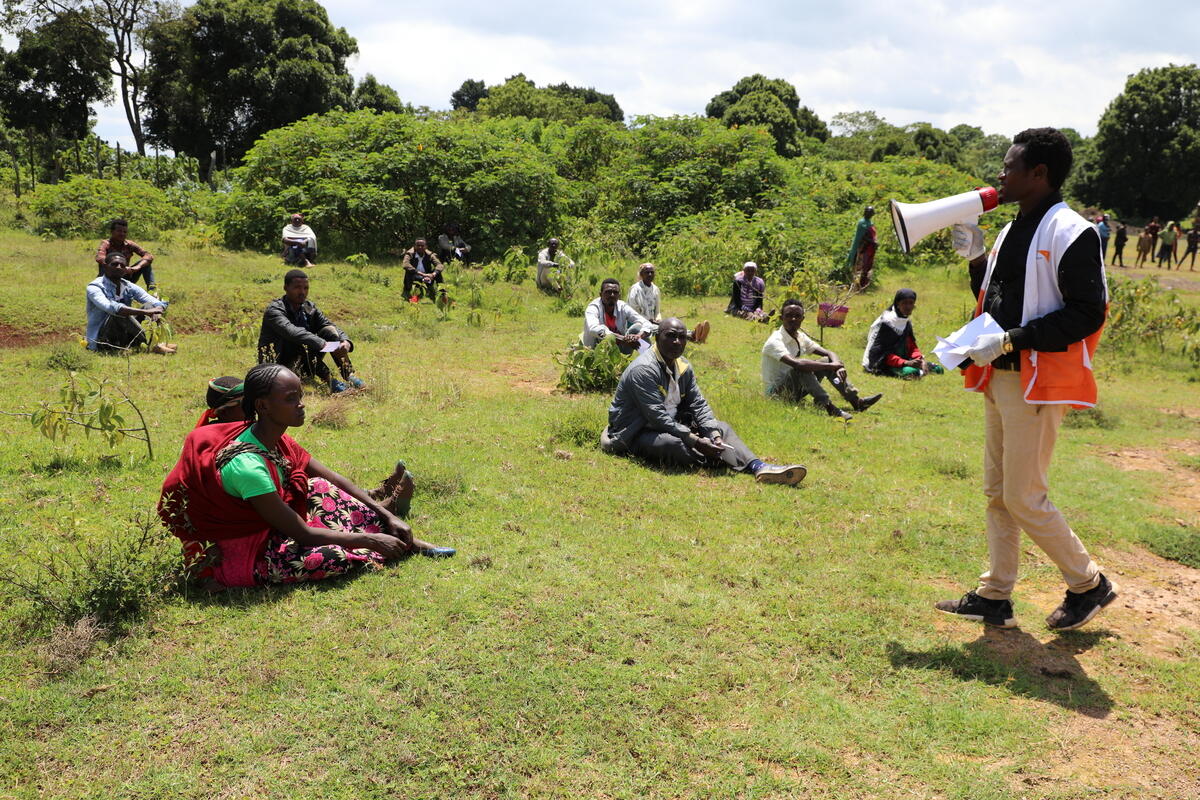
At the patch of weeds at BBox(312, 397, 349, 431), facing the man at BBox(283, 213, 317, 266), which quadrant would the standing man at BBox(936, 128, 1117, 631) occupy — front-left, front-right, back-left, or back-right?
back-right

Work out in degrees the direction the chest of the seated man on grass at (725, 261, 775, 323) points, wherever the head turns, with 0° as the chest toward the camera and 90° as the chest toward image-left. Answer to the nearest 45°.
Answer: approximately 0°

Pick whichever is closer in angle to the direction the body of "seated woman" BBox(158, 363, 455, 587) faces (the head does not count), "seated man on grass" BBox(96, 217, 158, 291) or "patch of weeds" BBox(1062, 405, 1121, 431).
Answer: the patch of weeds

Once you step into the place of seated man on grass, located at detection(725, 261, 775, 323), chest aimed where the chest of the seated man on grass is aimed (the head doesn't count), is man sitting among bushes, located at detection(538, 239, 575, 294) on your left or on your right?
on your right

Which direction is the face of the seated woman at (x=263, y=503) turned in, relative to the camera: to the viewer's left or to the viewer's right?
to the viewer's right

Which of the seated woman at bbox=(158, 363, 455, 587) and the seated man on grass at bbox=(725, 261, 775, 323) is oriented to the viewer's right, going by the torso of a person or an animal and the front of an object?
the seated woman

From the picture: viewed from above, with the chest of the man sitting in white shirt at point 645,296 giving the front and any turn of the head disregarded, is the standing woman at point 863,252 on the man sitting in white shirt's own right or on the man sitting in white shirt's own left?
on the man sitting in white shirt's own left

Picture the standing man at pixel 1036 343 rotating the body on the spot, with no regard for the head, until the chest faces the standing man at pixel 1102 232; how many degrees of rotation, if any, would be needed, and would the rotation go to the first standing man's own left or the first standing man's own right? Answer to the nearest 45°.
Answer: approximately 90° to the first standing man's own right

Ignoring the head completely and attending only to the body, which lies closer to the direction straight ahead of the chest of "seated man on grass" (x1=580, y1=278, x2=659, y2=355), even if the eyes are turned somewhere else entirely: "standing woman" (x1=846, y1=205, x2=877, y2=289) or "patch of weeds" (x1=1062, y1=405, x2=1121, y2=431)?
the patch of weeds

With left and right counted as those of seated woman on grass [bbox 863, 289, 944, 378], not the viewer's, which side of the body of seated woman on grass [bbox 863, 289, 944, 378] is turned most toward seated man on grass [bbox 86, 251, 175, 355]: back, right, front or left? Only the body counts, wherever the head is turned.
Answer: right

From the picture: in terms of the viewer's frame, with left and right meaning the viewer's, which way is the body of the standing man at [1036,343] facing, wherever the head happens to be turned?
facing to the left of the viewer

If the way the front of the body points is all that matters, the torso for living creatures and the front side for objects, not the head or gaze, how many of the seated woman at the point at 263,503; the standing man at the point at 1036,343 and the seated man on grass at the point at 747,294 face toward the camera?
1

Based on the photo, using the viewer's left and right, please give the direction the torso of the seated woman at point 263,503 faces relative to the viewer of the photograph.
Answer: facing to the right of the viewer

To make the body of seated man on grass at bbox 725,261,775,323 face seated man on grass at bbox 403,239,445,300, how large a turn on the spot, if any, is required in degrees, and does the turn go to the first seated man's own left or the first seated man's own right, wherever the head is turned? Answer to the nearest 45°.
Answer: approximately 90° to the first seated man's own right
